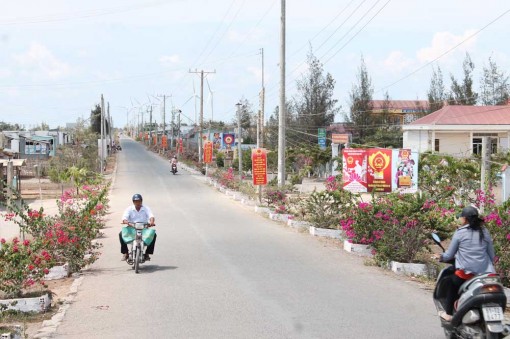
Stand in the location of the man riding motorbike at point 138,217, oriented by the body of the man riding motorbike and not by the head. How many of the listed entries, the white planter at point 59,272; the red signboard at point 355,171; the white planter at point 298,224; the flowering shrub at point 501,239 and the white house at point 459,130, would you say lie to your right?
1

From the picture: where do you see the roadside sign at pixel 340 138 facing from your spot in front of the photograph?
facing the viewer

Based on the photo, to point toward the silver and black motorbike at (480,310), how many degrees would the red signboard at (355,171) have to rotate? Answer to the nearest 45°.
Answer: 0° — it already faces it

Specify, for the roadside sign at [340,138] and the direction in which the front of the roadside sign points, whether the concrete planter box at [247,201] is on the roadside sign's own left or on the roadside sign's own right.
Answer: on the roadside sign's own right

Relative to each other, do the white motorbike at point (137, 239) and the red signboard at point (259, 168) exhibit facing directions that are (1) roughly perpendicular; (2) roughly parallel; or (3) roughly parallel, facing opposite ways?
roughly parallel

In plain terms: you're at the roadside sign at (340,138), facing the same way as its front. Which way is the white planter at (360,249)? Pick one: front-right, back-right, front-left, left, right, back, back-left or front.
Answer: front

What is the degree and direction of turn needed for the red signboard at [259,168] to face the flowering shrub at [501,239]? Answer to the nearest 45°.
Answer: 0° — it already faces it

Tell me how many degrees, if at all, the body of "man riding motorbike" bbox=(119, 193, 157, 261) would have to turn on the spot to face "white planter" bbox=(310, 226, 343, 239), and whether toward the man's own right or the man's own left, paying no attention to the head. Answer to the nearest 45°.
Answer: approximately 135° to the man's own left

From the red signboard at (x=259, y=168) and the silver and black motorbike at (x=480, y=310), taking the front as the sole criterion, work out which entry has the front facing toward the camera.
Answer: the red signboard

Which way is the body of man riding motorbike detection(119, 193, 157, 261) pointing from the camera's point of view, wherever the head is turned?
toward the camera

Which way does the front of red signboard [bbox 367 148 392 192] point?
toward the camera

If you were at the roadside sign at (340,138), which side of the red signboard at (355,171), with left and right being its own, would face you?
back

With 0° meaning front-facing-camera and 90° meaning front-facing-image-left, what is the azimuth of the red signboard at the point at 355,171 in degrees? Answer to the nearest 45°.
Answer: approximately 0°

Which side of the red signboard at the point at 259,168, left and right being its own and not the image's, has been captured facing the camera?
front

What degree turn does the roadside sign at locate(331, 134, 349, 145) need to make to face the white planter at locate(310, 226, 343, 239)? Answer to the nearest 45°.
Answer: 0° — it already faces it

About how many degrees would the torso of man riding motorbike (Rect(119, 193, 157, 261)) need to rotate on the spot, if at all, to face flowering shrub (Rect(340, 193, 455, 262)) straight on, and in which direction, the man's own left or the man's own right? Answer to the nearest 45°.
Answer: approximately 90° to the man's own left

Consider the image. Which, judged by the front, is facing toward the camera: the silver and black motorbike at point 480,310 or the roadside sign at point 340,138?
the roadside sign

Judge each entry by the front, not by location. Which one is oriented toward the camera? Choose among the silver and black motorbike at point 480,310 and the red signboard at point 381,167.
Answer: the red signboard
